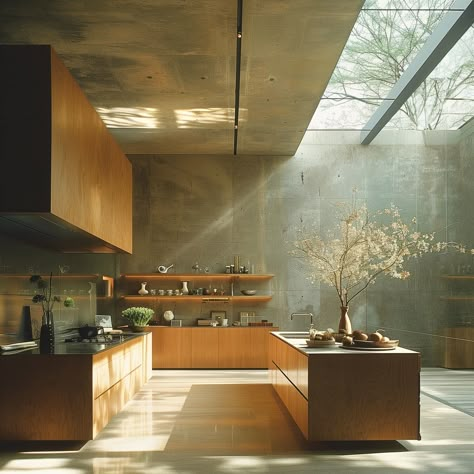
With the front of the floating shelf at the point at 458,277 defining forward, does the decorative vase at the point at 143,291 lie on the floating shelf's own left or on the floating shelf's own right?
on the floating shelf's own right

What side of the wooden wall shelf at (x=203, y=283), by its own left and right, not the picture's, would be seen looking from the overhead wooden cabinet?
front

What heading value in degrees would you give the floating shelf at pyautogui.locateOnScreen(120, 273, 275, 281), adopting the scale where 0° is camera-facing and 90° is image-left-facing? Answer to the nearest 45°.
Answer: approximately 0°

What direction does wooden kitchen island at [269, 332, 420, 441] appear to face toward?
to the viewer's left

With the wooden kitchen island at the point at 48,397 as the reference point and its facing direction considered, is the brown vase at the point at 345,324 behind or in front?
in front

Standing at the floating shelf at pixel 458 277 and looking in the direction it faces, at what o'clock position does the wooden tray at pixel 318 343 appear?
The wooden tray is roughly at 1 o'clock from the floating shelf.

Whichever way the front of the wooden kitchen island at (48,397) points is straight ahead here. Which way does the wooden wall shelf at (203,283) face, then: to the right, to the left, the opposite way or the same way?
to the right

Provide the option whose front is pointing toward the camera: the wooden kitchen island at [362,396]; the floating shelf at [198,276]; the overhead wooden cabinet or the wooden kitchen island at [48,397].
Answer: the floating shelf
